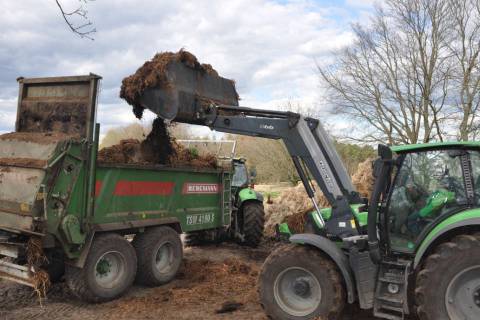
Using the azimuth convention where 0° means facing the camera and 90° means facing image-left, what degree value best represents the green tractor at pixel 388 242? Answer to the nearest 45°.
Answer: approximately 90°

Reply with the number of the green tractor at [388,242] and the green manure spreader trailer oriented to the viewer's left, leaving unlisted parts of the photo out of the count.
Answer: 1

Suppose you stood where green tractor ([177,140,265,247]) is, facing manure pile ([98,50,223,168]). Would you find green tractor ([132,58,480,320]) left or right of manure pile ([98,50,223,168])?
left

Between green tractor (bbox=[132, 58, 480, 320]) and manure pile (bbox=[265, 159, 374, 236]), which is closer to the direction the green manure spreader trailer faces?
the manure pile

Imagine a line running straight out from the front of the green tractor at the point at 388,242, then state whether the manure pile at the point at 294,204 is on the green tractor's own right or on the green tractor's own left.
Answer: on the green tractor's own right

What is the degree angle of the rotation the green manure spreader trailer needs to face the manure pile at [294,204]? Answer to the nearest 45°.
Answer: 0° — it already faces it

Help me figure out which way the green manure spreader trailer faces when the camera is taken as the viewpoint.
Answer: facing away from the viewer and to the right of the viewer
